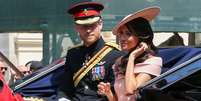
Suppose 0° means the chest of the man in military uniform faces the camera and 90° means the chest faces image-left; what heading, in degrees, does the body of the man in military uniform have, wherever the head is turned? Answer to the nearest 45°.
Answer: approximately 0°
